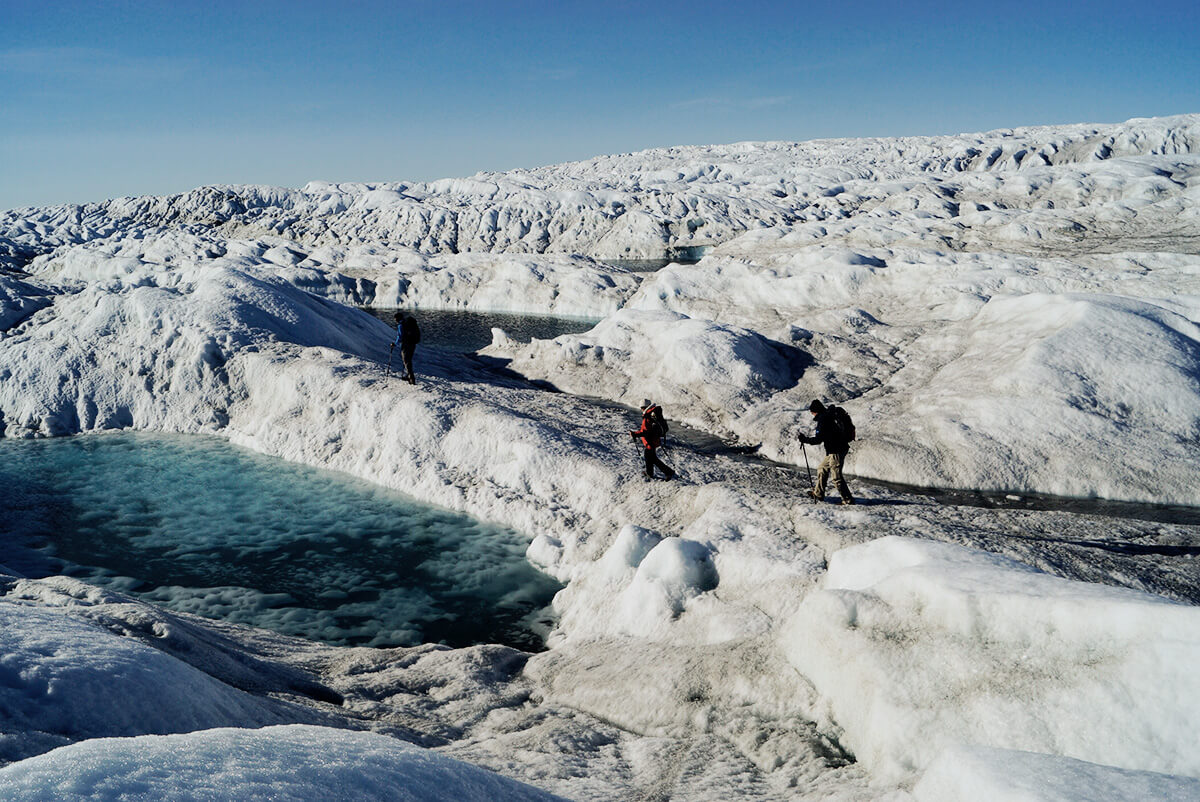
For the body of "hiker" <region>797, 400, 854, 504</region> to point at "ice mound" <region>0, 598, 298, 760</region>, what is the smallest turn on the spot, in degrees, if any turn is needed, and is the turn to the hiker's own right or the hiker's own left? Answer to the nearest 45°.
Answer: approximately 45° to the hiker's own left

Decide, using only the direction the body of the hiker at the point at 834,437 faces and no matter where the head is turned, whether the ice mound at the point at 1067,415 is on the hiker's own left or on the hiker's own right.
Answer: on the hiker's own right

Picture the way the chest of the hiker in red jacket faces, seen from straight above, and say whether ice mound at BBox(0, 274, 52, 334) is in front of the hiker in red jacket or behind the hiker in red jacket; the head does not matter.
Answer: in front

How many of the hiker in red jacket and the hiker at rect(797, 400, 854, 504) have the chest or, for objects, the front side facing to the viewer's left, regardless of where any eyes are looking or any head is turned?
2

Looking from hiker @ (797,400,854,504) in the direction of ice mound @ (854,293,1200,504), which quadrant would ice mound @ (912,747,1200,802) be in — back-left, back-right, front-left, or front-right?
back-right

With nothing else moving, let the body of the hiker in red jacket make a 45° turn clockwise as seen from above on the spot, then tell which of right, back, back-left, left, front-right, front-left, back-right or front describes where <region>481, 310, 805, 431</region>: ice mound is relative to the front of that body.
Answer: front-right

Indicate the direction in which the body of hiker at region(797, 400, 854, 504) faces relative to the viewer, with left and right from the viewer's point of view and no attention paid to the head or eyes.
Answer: facing to the left of the viewer

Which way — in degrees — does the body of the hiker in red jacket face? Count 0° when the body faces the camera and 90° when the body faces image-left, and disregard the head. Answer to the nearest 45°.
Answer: approximately 90°
